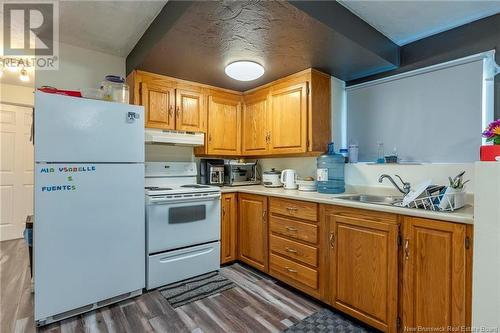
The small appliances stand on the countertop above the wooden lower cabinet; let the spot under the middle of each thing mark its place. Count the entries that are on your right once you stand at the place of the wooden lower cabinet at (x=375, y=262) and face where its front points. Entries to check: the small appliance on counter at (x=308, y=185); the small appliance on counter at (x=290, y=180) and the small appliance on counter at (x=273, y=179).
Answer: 3

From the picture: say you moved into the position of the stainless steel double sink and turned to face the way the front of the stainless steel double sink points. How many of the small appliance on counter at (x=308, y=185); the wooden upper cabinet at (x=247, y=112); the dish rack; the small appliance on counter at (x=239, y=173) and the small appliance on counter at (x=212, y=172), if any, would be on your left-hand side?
1

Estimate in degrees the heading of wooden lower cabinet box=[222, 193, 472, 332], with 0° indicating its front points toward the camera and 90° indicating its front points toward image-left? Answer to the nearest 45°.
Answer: approximately 45°

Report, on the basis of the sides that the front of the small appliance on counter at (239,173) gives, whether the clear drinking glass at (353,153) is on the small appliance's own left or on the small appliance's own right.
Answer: on the small appliance's own left

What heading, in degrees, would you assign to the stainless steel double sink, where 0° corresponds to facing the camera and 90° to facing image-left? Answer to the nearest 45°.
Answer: approximately 45°

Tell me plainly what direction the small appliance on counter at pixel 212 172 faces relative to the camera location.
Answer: facing the viewer and to the right of the viewer
